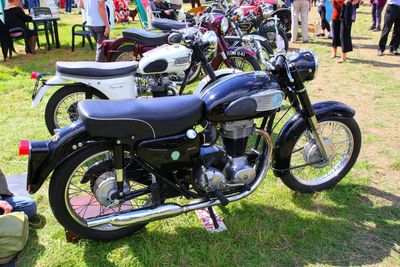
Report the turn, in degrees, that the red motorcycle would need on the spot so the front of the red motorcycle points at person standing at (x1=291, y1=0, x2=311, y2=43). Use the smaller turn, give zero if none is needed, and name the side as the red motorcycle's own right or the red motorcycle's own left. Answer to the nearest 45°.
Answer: approximately 45° to the red motorcycle's own left

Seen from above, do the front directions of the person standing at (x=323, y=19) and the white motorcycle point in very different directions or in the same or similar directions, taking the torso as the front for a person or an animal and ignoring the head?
very different directions

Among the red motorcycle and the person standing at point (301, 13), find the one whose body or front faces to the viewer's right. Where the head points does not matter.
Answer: the red motorcycle

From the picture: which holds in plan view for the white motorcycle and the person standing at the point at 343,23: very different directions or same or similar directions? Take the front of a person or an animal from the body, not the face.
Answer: very different directions

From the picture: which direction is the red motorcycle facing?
to the viewer's right

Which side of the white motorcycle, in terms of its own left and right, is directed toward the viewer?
right
